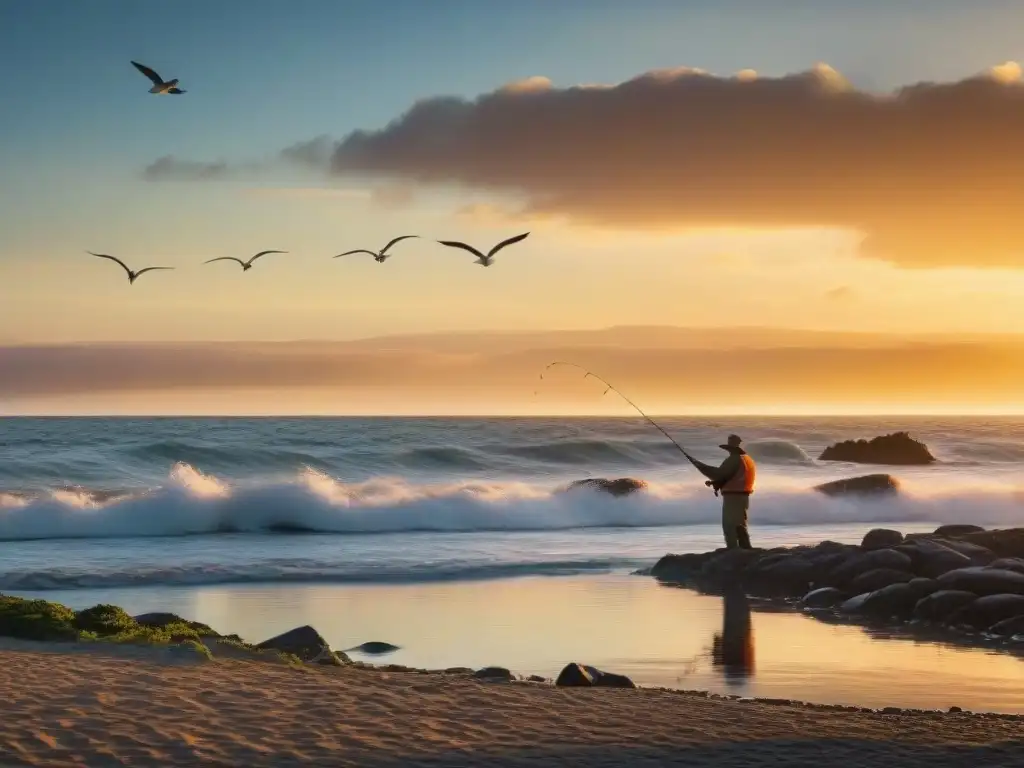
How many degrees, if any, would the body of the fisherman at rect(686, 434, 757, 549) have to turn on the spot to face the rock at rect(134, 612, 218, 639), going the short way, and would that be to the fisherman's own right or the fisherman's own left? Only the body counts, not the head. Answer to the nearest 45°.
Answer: approximately 45° to the fisherman's own left

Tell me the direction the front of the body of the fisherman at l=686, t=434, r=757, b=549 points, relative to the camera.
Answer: to the viewer's left

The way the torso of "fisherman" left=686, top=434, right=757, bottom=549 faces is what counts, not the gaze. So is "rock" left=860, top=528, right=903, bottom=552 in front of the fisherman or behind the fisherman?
behind

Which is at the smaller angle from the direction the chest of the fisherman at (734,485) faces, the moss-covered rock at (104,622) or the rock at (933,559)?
the moss-covered rock

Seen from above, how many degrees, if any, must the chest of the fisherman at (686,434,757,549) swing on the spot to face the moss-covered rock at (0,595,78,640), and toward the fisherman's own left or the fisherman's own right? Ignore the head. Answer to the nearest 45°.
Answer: approximately 45° to the fisherman's own left

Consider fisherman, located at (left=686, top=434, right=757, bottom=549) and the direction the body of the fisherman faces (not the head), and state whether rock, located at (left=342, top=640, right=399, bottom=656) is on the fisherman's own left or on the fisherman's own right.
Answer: on the fisherman's own left

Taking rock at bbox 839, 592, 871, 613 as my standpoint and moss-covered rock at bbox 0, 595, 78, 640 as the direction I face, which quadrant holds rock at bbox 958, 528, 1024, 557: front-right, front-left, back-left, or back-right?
back-right
